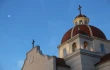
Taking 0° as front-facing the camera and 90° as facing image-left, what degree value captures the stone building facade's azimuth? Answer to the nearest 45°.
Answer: approximately 45°
